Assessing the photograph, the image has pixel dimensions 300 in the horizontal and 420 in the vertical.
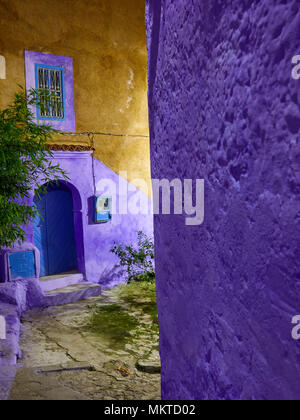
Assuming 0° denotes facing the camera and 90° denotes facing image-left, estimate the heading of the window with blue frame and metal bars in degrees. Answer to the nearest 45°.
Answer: approximately 0°

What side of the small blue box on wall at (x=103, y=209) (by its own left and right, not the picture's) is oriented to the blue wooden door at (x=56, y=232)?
right

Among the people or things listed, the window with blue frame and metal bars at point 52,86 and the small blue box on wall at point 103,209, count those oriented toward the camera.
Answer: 2
